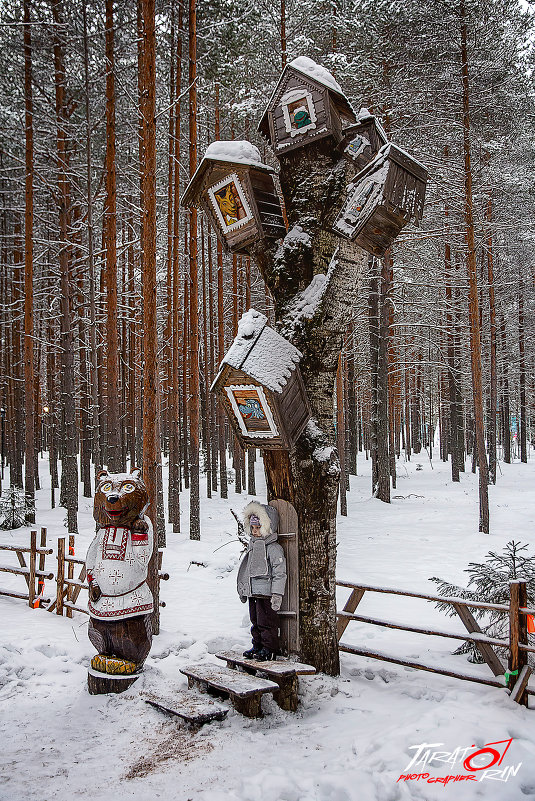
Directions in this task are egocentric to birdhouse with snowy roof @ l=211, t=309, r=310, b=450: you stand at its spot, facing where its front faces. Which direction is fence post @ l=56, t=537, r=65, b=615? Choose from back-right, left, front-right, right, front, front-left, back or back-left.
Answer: right

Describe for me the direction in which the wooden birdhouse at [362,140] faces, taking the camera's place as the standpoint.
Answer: facing the viewer and to the left of the viewer

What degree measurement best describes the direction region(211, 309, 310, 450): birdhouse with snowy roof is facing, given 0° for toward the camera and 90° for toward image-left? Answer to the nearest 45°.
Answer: approximately 45°

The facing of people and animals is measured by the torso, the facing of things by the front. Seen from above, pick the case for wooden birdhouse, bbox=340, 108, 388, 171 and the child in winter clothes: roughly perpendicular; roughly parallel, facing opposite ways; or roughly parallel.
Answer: roughly parallel

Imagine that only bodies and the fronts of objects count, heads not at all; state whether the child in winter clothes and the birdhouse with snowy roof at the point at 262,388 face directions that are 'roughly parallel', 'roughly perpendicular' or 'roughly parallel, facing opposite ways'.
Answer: roughly parallel

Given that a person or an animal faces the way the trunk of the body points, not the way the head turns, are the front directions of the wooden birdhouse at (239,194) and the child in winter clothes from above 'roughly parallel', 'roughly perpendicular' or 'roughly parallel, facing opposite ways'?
roughly parallel

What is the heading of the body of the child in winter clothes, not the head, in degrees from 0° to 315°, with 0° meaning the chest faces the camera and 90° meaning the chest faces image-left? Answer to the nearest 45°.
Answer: approximately 45°

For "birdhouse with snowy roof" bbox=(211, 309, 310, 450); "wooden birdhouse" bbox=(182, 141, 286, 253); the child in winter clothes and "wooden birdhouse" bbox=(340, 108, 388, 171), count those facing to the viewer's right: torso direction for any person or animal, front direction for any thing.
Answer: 0

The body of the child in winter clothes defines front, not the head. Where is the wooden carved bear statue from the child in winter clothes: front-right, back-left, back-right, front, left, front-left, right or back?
front-right

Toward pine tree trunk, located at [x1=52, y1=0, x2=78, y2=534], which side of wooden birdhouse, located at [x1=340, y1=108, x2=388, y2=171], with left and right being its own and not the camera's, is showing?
right

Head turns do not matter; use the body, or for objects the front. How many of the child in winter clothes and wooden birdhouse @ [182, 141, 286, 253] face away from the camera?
0

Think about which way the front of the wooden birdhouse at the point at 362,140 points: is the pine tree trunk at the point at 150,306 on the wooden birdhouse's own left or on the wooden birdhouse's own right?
on the wooden birdhouse's own right
